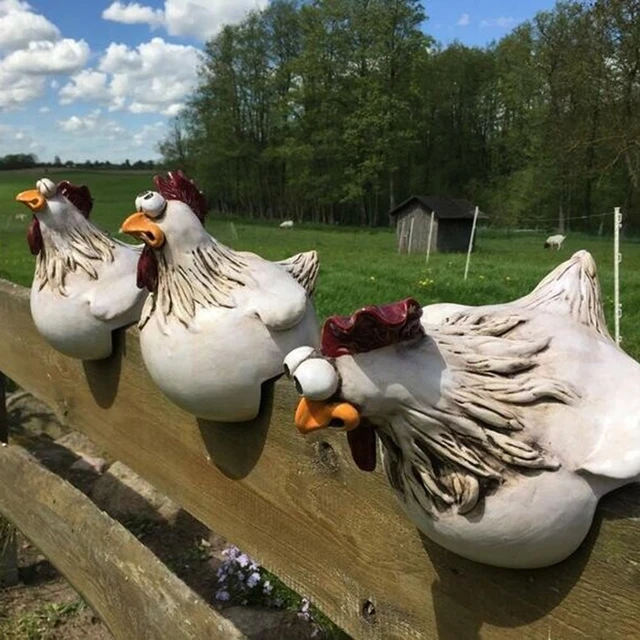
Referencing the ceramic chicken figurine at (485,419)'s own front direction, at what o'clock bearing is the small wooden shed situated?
The small wooden shed is roughly at 3 o'clock from the ceramic chicken figurine.

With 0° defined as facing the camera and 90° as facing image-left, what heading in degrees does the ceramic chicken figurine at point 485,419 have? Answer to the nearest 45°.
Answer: approximately 90°

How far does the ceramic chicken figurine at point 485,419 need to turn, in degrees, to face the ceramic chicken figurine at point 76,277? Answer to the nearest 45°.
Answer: approximately 45° to its right
